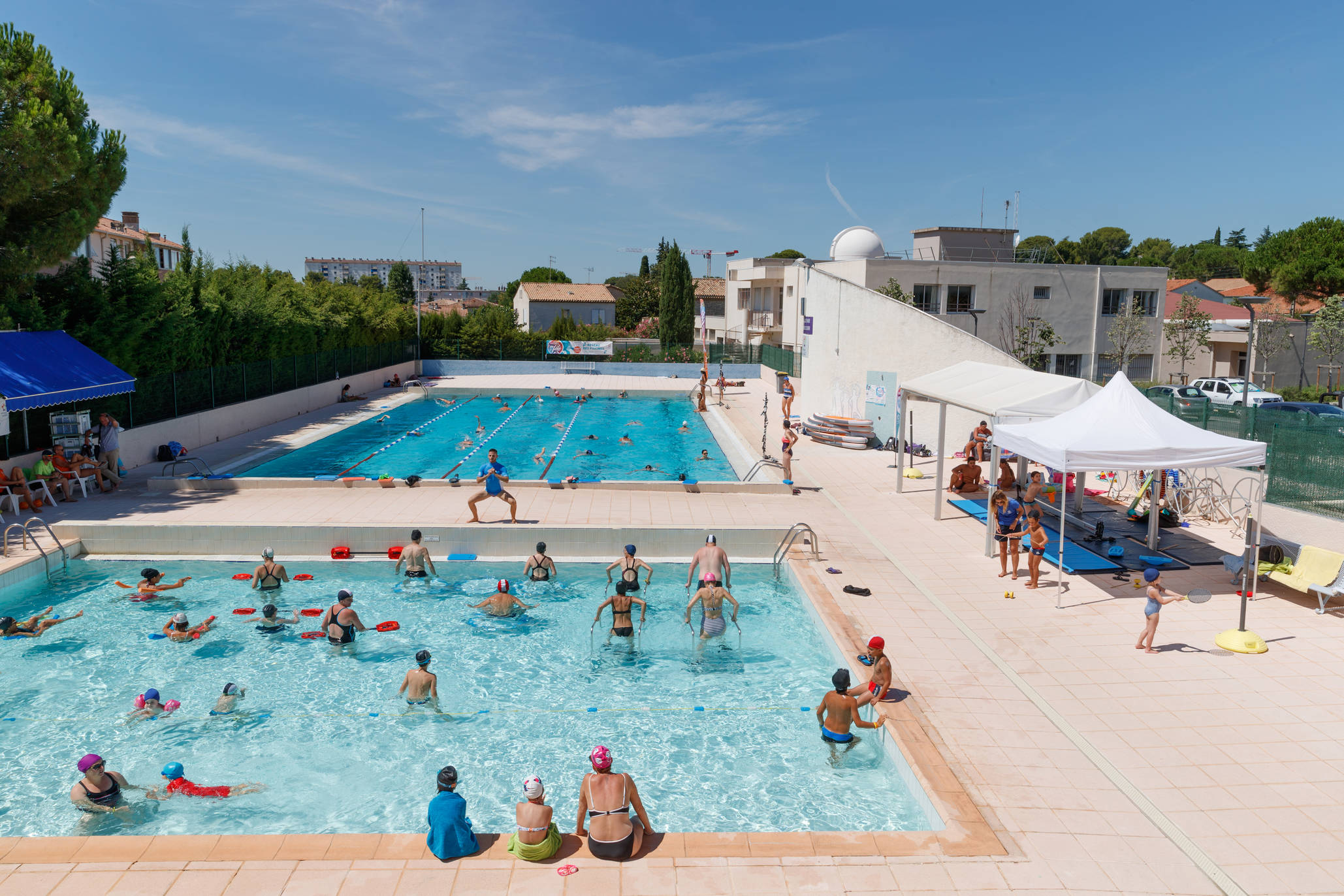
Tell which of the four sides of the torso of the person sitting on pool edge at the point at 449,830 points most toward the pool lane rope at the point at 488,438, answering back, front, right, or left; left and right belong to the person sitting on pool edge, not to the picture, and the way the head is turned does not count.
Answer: front

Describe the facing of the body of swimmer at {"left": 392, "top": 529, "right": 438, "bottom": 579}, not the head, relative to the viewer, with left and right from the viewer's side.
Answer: facing away from the viewer

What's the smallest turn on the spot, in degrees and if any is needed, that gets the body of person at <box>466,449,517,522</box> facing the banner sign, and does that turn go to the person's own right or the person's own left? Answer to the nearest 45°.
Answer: approximately 180°

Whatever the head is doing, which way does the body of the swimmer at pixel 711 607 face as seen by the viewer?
away from the camera

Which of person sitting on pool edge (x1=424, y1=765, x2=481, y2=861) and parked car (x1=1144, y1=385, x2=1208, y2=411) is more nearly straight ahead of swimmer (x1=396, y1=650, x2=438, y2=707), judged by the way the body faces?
the parked car

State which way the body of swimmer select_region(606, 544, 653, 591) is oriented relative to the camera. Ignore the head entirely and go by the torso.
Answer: away from the camera

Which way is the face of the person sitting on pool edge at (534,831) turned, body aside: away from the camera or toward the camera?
away from the camera

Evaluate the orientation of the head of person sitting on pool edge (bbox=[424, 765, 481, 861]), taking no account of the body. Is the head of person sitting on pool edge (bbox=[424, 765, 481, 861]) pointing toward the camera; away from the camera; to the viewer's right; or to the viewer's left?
away from the camera

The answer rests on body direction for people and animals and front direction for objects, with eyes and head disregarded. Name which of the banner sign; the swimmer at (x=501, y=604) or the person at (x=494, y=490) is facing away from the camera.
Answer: the swimmer

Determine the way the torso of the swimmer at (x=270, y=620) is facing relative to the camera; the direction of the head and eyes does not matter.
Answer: away from the camera

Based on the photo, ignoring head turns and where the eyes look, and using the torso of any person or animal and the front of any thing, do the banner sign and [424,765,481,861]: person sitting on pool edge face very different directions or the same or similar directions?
very different directions

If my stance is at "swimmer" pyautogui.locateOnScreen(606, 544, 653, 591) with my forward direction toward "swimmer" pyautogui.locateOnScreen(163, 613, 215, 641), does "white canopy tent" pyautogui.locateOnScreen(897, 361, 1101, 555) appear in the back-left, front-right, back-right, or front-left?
back-right

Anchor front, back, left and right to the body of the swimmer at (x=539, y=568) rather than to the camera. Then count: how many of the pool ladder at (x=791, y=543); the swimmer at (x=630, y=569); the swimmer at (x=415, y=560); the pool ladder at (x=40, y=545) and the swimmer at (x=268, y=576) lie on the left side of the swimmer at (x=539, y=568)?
3

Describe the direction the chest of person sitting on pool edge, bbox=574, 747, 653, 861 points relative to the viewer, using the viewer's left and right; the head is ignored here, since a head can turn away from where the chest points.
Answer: facing away from the viewer

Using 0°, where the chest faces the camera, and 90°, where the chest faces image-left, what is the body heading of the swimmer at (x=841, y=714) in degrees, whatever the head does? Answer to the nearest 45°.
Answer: approximately 180°

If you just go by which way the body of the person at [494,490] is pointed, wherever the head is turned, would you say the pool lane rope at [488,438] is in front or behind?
behind
